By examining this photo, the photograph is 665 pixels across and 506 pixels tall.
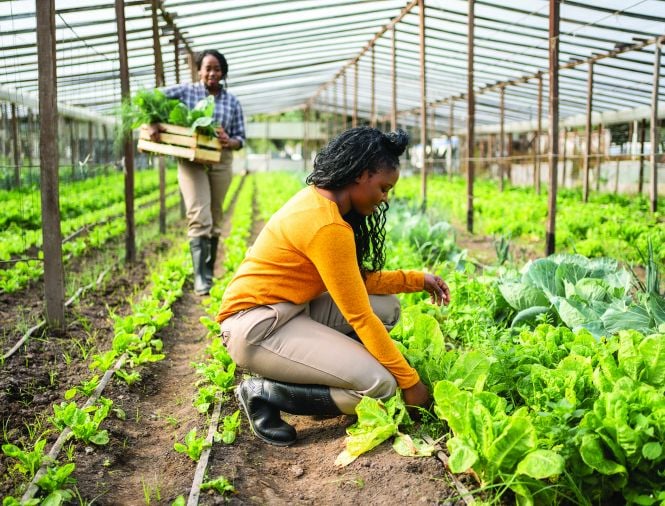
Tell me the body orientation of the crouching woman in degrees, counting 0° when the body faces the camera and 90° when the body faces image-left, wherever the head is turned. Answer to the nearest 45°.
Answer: approximately 270°

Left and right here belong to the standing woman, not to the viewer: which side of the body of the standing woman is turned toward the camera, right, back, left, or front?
front

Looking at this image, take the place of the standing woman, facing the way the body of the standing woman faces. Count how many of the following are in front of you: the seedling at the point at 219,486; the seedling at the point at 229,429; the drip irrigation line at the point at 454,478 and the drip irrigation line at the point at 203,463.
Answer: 4

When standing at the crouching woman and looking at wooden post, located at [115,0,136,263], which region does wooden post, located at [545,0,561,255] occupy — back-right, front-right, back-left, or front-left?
front-right

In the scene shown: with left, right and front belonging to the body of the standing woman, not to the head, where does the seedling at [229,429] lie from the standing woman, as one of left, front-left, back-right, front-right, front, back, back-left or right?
front

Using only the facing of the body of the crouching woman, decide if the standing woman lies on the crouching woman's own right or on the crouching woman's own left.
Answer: on the crouching woman's own left

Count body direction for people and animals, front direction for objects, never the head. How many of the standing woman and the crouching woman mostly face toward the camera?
1

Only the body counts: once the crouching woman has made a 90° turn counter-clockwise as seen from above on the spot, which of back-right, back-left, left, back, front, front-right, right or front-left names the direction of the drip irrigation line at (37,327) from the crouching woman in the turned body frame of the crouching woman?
front-left

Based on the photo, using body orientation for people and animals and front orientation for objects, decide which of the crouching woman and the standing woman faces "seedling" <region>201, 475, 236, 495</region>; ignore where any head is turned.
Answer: the standing woman

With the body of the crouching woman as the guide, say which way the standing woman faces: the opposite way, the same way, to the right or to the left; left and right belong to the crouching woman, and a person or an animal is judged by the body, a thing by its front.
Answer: to the right

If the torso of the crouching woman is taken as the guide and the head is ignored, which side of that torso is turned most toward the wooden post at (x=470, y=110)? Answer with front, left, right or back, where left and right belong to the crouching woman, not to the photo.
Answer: left

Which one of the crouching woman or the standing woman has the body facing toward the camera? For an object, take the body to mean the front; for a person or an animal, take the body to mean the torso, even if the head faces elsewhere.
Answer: the standing woman

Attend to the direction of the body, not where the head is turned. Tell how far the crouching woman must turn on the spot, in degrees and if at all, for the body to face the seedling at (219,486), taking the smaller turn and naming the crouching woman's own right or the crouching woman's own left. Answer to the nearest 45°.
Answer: approximately 135° to the crouching woman's own right

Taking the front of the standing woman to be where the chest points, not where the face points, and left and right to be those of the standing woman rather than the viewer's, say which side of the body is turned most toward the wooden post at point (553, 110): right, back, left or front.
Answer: left

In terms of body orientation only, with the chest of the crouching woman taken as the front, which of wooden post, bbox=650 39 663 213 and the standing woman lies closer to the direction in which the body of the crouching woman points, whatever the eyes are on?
the wooden post
